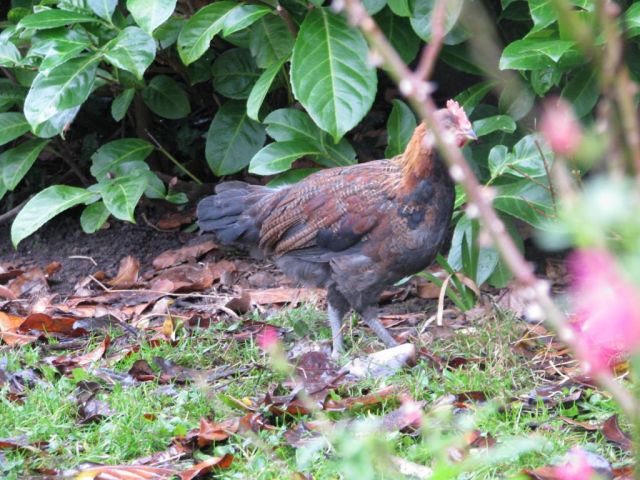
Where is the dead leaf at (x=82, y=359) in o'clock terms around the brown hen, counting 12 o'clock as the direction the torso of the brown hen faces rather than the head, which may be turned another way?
The dead leaf is roughly at 5 o'clock from the brown hen.

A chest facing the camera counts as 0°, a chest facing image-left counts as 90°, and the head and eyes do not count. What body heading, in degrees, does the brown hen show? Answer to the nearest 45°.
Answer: approximately 270°

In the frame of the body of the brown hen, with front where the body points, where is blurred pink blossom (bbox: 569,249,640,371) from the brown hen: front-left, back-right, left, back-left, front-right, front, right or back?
right

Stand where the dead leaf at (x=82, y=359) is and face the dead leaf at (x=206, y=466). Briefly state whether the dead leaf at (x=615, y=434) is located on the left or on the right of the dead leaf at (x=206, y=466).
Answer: left

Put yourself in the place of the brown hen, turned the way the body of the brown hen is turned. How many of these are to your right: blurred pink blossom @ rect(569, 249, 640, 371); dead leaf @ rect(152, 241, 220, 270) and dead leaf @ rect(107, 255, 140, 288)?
1

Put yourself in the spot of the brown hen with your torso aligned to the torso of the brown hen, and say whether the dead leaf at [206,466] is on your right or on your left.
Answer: on your right

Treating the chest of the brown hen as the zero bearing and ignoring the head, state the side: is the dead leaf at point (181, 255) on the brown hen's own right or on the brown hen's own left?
on the brown hen's own left

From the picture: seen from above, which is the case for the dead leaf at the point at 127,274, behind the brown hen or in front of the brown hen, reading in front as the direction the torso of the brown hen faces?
behind
